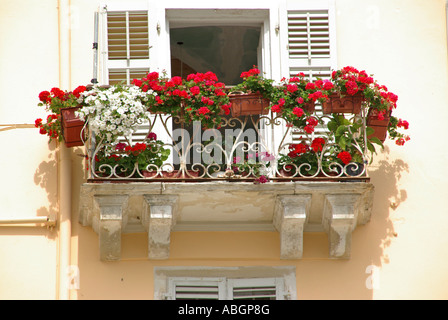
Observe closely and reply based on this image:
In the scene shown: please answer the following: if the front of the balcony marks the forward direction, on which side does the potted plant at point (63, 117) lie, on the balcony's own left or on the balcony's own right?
on the balcony's own right

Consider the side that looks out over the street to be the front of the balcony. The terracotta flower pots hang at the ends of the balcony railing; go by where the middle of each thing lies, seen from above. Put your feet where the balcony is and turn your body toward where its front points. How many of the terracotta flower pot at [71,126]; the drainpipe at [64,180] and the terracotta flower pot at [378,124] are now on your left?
1

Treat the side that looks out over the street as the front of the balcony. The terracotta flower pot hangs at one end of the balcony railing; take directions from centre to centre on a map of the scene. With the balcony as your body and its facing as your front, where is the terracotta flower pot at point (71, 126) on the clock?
The terracotta flower pot is roughly at 3 o'clock from the balcony.

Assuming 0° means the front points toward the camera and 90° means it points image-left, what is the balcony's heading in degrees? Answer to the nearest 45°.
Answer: approximately 0°
